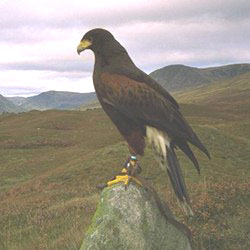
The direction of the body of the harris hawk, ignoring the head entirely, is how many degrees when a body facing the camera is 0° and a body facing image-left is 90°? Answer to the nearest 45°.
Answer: approximately 90°
